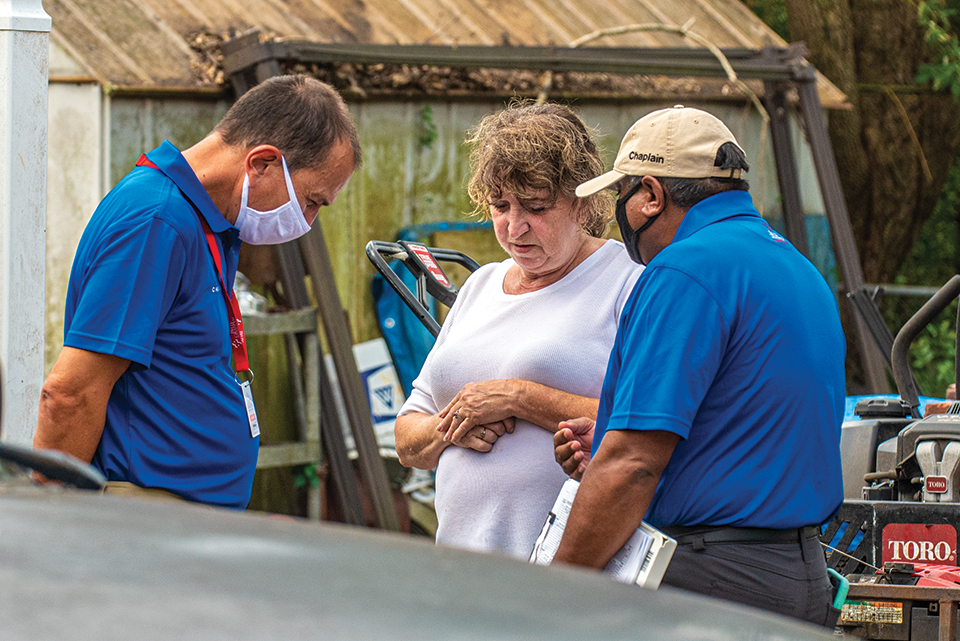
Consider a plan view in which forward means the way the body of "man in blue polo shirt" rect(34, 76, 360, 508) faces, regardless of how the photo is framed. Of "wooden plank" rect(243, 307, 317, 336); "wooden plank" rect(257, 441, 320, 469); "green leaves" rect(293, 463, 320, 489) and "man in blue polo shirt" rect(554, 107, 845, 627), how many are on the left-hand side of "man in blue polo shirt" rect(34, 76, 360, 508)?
3

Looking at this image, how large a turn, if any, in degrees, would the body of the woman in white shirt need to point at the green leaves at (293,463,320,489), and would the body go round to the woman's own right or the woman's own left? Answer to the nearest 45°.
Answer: approximately 135° to the woman's own right

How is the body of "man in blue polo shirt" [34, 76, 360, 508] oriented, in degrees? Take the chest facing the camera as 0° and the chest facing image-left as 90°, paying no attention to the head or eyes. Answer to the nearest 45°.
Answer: approximately 270°

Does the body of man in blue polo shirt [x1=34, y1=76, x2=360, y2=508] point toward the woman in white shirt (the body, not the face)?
yes

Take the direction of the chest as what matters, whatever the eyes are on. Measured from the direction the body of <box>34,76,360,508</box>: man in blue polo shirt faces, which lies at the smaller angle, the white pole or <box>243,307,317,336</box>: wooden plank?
the wooden plank

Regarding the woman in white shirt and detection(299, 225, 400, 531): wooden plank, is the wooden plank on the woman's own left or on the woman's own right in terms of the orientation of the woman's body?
on the woman's own right

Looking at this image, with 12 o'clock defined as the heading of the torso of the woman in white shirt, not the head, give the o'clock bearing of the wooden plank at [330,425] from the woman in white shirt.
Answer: The wooden plank is roughly at 4 o'clock from the woman in white shirt.

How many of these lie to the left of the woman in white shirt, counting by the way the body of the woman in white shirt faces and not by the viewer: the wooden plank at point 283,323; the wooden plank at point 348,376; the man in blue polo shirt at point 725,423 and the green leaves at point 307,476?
1

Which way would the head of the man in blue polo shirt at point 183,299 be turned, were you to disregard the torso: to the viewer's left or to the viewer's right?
to the viewer's right

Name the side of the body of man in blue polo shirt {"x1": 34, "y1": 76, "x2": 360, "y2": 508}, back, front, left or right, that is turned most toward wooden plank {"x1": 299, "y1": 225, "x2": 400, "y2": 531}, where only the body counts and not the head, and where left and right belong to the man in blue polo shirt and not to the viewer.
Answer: left

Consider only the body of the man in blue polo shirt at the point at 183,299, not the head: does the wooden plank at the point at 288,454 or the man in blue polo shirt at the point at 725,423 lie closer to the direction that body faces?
the man in blue polo shirt

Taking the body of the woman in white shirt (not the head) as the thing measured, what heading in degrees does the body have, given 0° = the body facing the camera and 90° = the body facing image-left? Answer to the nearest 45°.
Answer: approximately 45°

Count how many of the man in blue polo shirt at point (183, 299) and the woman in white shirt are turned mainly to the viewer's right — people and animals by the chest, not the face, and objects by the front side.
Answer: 1

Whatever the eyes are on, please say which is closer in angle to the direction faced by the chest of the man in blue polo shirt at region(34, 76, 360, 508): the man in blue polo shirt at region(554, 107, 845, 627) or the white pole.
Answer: the man in blue polo shirt
